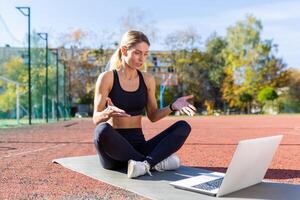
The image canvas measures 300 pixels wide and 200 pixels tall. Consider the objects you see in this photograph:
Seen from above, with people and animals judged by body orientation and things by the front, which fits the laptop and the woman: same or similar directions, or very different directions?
very different directions

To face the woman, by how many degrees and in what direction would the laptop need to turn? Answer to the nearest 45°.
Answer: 0° — it already faces them

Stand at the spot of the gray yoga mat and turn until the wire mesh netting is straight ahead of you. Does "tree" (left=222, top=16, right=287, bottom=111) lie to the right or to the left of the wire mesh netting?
right

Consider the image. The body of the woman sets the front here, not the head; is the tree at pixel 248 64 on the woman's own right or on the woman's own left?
on the woman's own left

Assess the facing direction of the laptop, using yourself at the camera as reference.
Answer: facing away from the viewer and to the left of the viewer

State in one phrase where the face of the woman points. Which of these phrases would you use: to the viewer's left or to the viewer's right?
to the viewer's right

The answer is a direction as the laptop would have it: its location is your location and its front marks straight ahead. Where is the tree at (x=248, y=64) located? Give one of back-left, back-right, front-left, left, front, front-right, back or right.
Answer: front-right

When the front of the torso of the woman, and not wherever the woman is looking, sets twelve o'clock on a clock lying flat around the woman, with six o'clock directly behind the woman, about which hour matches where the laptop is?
The laptop is roughly at 12 o'clock from the woman.

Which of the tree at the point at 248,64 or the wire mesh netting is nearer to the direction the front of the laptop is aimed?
the wire mesh netting

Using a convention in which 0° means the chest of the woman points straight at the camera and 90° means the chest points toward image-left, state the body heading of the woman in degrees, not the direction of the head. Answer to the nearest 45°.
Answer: approximately 315°
